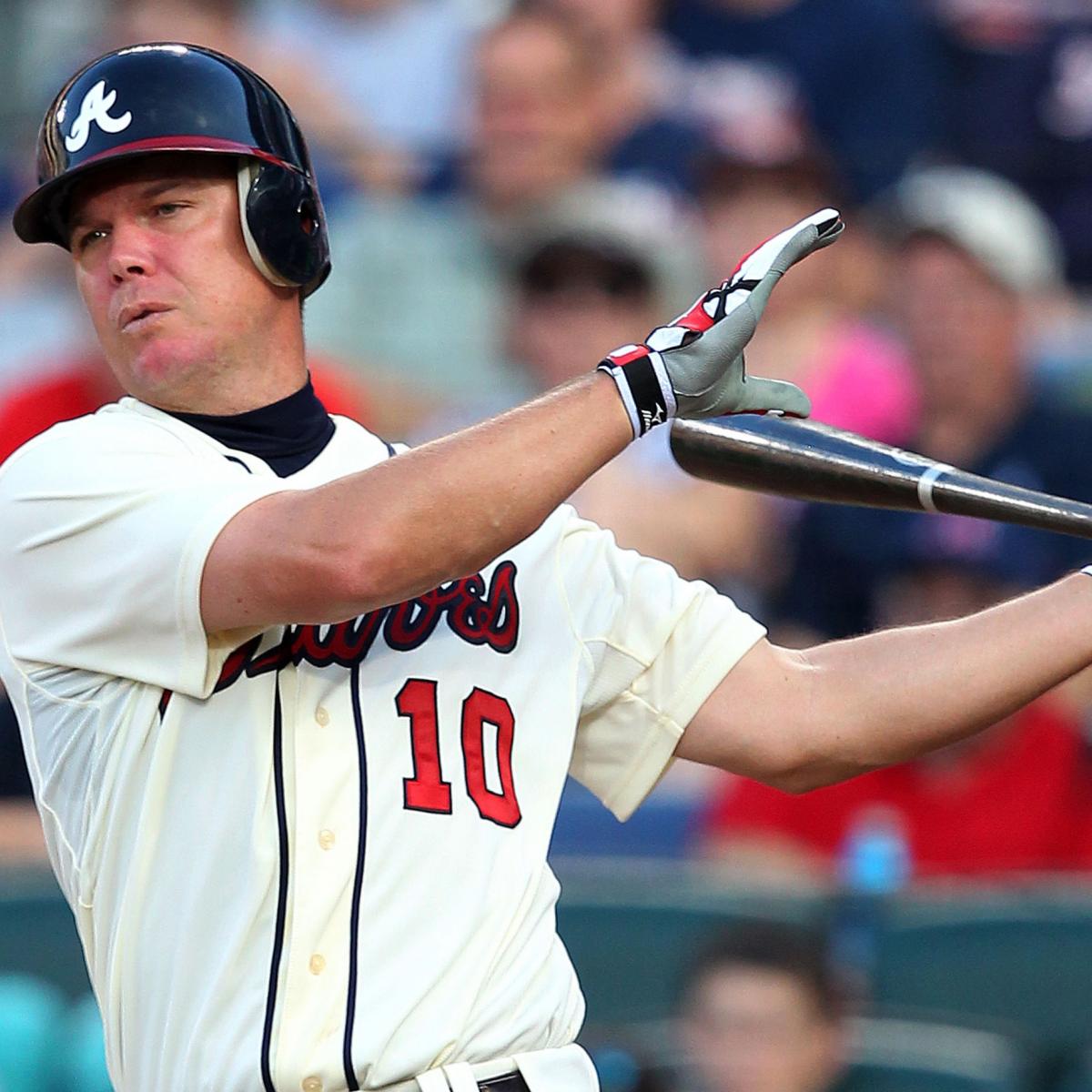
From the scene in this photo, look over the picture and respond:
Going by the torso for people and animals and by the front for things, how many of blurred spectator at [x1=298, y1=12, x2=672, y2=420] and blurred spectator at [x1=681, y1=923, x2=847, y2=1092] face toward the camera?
2

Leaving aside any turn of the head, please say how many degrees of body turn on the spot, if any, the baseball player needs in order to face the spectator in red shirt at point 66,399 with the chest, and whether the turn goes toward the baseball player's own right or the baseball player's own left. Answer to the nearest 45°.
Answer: approximately 180°

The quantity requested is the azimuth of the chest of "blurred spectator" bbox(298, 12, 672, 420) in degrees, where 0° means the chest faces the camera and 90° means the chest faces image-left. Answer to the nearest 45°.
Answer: approximately 0°

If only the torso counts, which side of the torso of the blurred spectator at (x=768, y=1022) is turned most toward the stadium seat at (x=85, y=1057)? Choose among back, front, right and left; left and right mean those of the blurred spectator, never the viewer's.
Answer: right

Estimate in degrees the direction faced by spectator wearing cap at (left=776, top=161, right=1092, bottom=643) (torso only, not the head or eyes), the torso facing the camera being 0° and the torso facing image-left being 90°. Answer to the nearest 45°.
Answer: approximately 45°

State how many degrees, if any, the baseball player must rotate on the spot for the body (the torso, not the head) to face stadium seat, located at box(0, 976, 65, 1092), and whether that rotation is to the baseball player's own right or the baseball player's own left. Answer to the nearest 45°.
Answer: approximately 180°

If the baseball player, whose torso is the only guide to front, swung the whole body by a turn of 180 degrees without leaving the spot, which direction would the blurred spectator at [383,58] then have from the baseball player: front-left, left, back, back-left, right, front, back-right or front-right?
front

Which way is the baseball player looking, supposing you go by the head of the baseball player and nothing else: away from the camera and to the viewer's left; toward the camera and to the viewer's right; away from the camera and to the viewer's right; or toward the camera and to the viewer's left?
toward the camera and to the viewer's left

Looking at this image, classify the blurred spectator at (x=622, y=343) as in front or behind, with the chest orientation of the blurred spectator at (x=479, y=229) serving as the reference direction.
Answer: in front
